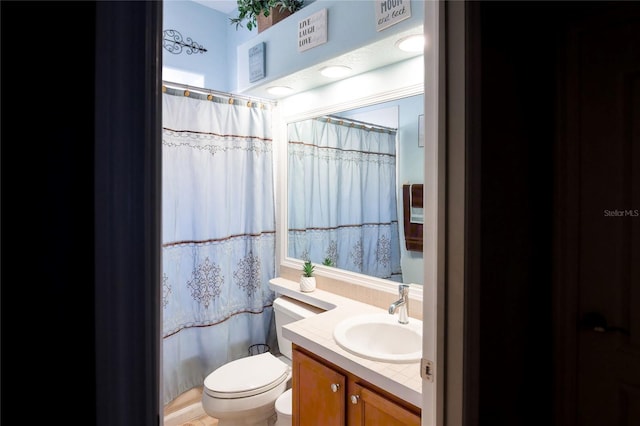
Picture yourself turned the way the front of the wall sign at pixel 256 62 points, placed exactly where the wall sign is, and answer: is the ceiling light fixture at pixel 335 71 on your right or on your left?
on your left

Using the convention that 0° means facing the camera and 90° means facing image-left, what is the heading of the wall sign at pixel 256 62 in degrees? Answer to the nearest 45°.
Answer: approximately 45°

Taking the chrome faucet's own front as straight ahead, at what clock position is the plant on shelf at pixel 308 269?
The plant on shelf is roughly at 3 o'clock from the chrome faucet.
